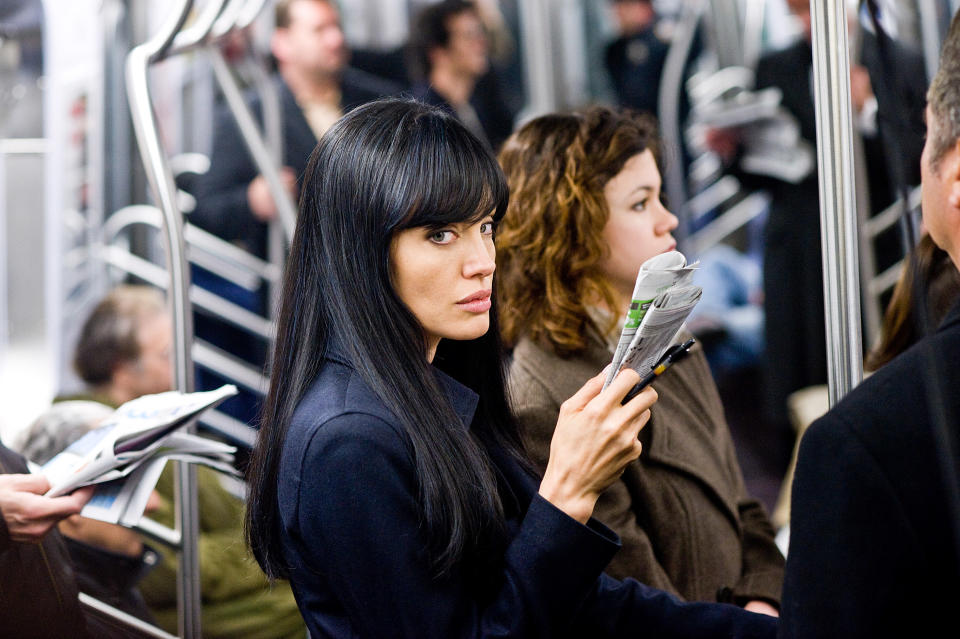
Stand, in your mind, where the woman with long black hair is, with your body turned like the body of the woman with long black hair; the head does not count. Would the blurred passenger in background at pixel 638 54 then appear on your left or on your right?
on your left

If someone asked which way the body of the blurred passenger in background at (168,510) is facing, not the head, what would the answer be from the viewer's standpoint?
to the viewer's right

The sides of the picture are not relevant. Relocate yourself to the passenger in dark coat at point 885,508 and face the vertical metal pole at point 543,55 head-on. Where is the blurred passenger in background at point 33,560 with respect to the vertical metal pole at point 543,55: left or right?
left

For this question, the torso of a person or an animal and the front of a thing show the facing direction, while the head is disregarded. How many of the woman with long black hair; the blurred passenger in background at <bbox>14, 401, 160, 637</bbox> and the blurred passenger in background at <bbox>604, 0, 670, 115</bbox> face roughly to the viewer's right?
2

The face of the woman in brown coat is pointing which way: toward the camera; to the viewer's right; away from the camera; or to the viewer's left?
to the viewer's right

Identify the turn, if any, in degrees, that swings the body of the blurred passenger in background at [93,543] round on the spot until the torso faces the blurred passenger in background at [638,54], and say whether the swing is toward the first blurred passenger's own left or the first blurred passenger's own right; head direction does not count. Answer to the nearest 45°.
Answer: approximately 45° to the first blurred passenger's own left

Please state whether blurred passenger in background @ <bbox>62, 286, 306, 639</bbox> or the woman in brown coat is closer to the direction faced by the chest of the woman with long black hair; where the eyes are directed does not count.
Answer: the woman in brown coat

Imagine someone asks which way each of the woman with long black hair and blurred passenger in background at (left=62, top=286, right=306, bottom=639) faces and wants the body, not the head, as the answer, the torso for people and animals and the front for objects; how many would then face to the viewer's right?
2

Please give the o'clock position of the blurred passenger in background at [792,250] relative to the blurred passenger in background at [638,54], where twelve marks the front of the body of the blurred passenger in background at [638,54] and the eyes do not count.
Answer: the blurred passenger in background at [792,250] is roughly at 11 o'clock from the blurred passenger in background at [638,54].

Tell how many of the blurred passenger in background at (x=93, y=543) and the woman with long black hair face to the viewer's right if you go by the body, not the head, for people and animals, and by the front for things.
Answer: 2

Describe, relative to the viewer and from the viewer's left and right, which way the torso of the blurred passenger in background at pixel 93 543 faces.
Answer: facing to the right of the viewer

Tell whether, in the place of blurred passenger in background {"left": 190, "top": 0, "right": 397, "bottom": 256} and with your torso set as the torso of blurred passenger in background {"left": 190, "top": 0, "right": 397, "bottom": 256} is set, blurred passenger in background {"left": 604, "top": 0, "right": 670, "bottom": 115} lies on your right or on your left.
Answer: on your left
